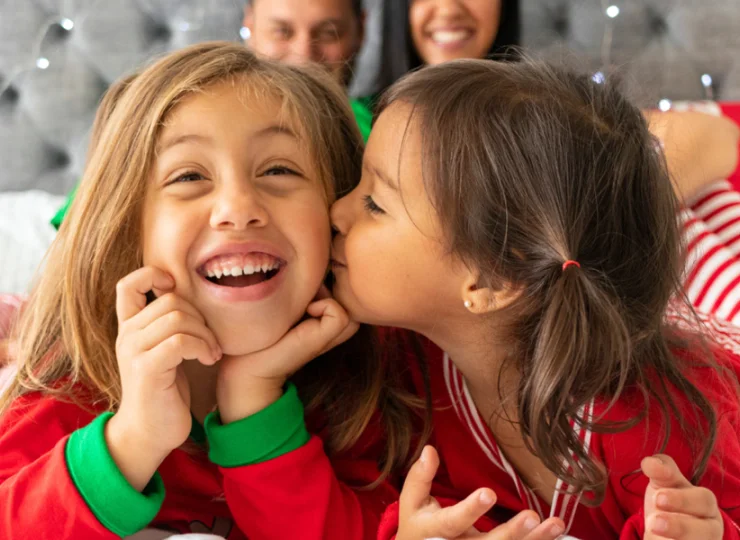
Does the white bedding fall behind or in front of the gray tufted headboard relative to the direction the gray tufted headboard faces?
in front

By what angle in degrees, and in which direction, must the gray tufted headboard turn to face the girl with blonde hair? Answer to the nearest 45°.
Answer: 0° — it already faces them

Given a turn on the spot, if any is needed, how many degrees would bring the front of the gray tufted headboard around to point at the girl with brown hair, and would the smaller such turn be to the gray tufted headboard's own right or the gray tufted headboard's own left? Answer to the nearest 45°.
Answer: approximately 45° to the gray tufted headboard's own left

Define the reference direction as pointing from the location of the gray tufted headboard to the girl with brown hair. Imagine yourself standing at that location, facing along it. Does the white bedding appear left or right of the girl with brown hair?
right

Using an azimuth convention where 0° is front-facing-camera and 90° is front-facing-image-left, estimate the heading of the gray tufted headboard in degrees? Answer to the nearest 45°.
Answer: approximately 0°
